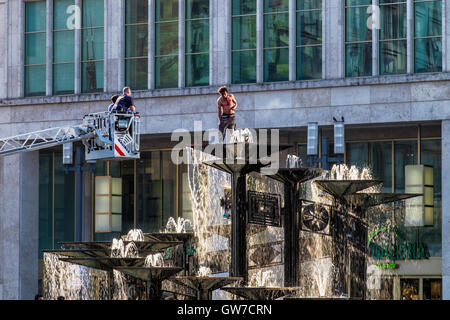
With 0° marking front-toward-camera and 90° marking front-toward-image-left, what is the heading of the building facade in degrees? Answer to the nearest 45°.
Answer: approximately 0°

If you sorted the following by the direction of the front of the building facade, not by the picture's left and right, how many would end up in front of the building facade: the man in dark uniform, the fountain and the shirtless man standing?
3

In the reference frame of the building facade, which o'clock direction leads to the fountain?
The fountain is roughly at 12 o'clock from the building facade.

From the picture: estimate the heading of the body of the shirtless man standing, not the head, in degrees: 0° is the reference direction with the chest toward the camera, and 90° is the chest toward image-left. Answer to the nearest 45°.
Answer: approximately 315°

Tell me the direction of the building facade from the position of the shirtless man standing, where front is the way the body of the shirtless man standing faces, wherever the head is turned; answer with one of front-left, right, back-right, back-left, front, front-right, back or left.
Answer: back-left

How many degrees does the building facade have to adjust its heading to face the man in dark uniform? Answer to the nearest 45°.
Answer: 0° — it already faces them
